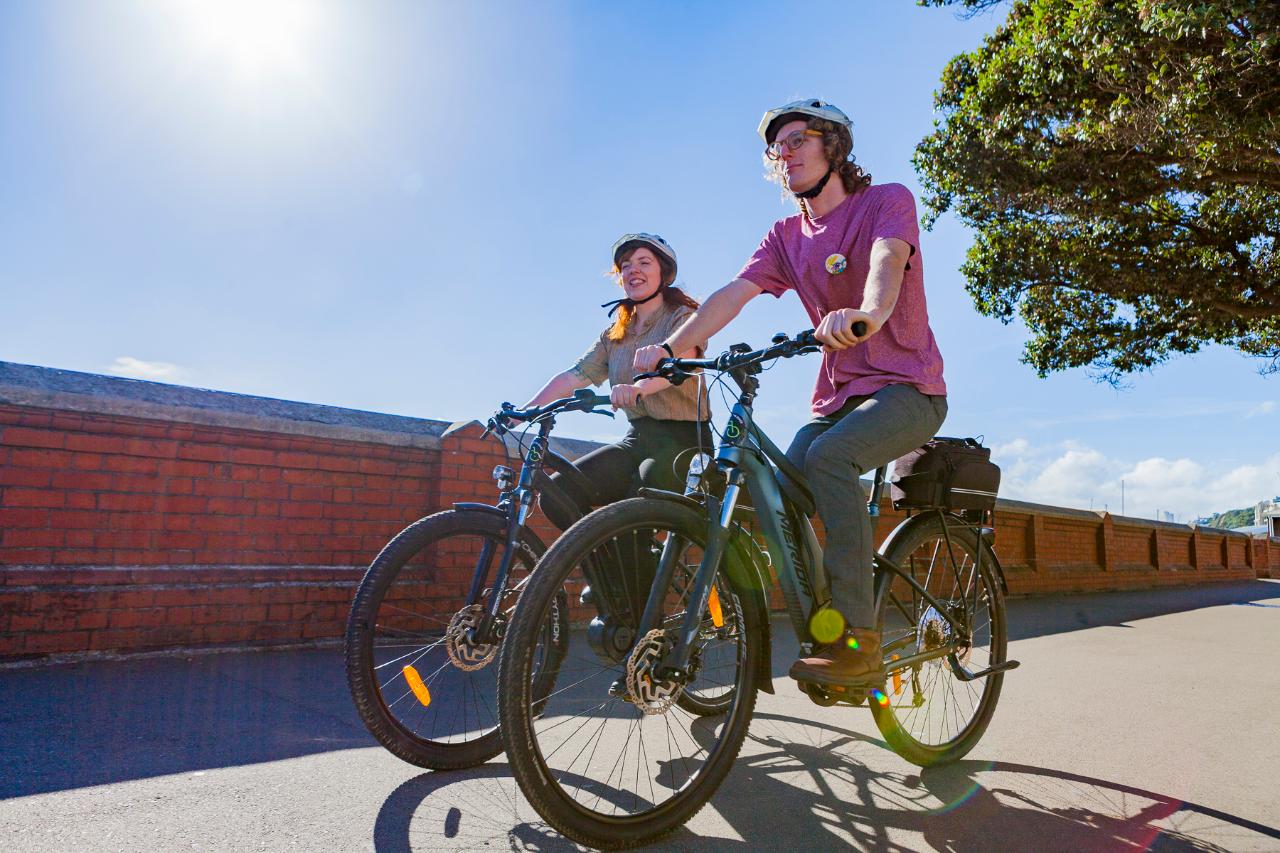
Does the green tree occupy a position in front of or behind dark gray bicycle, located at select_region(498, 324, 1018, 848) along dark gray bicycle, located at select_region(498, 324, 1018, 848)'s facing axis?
behind

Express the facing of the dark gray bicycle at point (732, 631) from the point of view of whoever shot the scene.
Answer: facing the viewer and to the left of the viewer

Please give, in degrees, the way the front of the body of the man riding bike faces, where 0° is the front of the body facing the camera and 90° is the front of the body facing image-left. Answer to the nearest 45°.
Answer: approximately 45°

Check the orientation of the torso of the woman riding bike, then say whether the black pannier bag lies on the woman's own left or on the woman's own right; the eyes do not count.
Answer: on the woman's own left

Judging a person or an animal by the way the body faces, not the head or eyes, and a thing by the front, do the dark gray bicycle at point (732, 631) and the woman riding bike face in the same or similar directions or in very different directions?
same or similar directions

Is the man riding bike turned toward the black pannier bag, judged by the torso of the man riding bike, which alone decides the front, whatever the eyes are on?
no

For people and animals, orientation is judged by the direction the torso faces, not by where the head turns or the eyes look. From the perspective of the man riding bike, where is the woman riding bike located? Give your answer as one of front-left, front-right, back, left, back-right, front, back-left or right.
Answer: right

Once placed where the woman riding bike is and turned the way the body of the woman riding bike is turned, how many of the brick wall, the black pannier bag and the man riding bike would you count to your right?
1

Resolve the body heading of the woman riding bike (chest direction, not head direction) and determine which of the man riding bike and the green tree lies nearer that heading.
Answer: the man riding bike

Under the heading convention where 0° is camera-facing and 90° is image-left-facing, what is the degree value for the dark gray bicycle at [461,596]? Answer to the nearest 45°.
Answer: approximately 45°

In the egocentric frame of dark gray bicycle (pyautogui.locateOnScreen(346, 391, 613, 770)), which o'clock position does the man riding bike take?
The man riding bike is roughly at 8 o'clock from the dark gray bicycle.

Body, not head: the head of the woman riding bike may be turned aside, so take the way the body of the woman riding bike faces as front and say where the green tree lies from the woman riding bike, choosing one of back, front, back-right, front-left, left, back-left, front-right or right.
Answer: back

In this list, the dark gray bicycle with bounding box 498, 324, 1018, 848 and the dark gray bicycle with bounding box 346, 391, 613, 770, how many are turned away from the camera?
0

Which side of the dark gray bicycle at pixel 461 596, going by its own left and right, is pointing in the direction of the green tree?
back

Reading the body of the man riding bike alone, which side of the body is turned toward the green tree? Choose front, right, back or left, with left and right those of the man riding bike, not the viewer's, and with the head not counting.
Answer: back

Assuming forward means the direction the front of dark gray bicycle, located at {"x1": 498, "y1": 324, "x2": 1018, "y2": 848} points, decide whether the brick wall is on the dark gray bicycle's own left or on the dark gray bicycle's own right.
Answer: on the dark gray bicycle's own right

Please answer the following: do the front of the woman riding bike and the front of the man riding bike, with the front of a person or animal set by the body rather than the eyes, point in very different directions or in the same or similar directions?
same or similar directions

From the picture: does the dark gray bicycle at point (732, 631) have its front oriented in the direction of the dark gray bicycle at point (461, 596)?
no

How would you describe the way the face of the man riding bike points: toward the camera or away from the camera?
toward the camera
